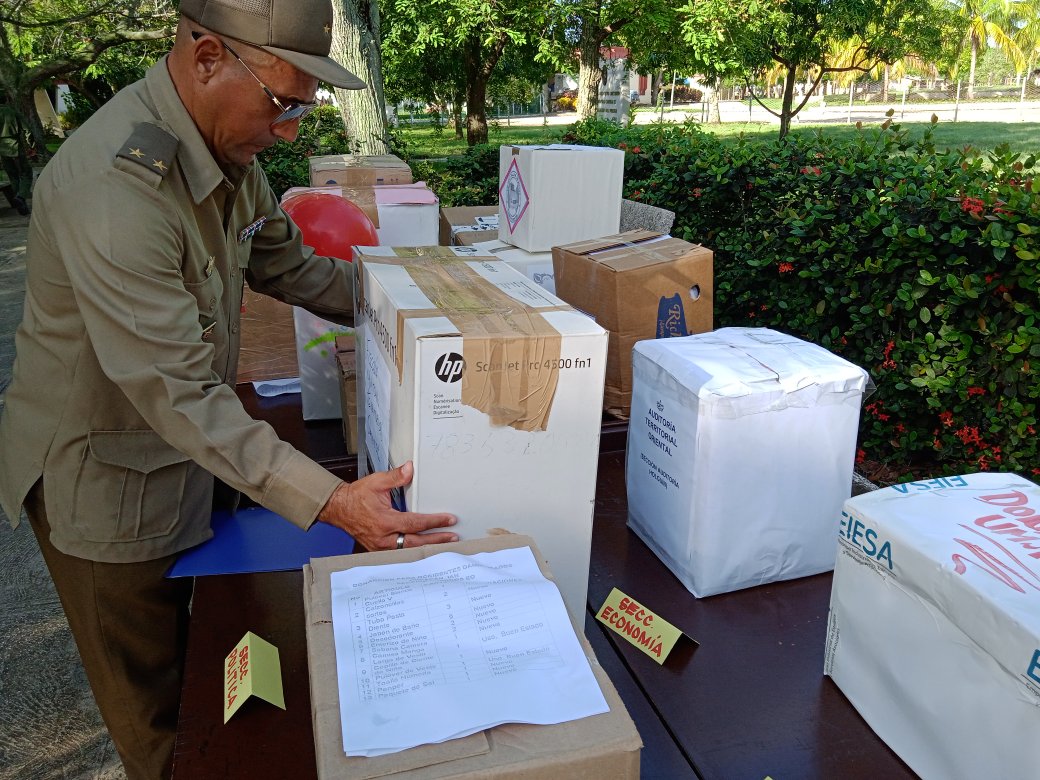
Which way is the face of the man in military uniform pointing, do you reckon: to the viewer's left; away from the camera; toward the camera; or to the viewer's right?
to the viewer's right

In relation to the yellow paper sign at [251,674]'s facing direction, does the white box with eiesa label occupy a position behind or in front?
behind

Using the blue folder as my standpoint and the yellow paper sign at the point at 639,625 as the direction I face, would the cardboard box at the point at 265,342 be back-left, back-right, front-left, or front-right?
back-left

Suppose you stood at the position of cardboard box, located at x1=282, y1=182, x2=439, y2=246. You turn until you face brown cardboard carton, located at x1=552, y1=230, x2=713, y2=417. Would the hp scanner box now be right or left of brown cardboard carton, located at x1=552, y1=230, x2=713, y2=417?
right
